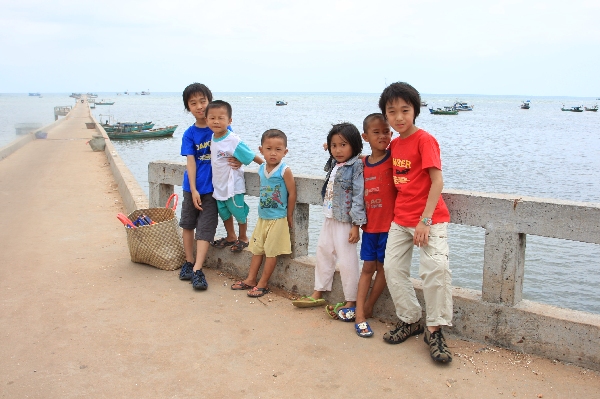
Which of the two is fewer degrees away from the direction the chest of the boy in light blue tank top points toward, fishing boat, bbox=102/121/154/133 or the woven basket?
the woven basket

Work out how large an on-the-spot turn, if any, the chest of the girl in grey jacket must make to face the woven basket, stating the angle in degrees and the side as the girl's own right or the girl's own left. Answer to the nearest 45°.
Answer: approximately 90° to the girl's own right

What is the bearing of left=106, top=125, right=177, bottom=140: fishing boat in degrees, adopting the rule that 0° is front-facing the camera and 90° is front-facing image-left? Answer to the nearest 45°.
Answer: approximately 270°

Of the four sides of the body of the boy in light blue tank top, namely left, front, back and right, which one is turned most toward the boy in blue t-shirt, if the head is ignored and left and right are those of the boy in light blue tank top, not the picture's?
right

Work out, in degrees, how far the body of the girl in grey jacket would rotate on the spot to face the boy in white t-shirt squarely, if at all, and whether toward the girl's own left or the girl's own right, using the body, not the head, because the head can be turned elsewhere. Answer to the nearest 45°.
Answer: approximately 90° to the girl's own right

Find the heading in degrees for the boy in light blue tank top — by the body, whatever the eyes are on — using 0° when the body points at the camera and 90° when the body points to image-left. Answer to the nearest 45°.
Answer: approximately 45°

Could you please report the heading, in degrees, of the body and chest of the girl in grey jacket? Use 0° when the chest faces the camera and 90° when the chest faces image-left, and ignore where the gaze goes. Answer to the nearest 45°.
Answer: approximately 45°

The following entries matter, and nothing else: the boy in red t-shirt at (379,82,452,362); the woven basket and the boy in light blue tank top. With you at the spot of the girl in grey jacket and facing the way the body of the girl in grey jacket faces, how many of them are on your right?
2

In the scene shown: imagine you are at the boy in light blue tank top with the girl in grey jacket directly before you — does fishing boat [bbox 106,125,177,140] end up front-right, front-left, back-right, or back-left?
back-left

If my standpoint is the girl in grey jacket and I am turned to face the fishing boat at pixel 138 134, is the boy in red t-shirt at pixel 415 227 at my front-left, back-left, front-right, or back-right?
back-right

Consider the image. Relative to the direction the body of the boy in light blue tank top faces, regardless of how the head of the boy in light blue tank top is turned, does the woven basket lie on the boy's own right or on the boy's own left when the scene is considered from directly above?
on the boy's own right
